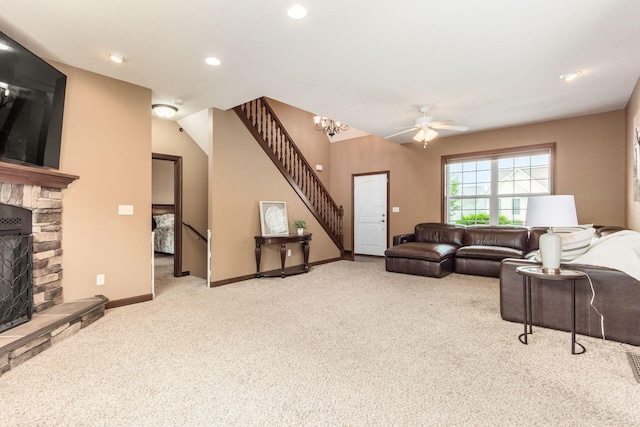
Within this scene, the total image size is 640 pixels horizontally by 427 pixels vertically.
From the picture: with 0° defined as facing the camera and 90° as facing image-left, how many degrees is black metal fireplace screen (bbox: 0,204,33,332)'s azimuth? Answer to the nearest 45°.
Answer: approximately 315°

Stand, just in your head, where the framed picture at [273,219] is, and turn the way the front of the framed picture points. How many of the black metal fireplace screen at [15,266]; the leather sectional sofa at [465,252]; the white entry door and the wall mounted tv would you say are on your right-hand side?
2

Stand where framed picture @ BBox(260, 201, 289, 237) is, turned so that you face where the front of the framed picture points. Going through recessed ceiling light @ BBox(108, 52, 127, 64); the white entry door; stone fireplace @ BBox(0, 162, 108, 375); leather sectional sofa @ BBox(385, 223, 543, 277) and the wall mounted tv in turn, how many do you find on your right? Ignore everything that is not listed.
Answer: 3

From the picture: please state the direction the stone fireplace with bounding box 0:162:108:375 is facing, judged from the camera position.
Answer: facing the viewer and to the right of the viewer

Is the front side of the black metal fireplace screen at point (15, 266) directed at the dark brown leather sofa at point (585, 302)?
yes

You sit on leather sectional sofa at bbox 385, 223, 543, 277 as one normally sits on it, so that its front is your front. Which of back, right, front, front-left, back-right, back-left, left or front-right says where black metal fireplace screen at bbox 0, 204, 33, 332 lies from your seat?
front-right

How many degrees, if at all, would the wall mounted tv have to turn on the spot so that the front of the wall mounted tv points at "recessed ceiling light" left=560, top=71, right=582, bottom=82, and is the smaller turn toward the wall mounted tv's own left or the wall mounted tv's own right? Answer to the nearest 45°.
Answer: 0° — it already faces it

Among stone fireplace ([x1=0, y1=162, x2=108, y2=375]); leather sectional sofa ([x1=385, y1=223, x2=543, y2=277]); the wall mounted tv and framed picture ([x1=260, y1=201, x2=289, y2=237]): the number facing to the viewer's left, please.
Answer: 0

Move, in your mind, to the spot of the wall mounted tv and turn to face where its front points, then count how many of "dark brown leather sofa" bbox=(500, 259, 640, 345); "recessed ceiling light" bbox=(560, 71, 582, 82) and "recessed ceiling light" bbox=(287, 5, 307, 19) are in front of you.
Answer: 3

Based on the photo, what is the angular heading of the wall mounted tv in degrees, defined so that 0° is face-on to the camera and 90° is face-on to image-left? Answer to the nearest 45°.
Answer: approximately 315°

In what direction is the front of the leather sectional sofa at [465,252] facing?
toward the camera

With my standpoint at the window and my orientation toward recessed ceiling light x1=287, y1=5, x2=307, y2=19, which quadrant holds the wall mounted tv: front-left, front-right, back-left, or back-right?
front-right

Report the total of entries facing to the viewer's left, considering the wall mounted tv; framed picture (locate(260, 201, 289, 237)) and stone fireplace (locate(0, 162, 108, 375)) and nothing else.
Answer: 0

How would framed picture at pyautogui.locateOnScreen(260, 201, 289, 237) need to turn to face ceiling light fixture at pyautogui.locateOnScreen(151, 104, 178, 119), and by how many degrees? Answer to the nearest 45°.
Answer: approximately 135° to its right

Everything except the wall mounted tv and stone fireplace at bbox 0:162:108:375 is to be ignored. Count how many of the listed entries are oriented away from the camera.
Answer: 0

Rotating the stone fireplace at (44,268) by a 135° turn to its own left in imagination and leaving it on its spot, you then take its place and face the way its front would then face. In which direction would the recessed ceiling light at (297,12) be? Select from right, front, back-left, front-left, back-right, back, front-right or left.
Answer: back-right

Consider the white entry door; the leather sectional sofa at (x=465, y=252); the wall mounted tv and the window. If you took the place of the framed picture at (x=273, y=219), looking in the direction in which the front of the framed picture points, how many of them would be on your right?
1
